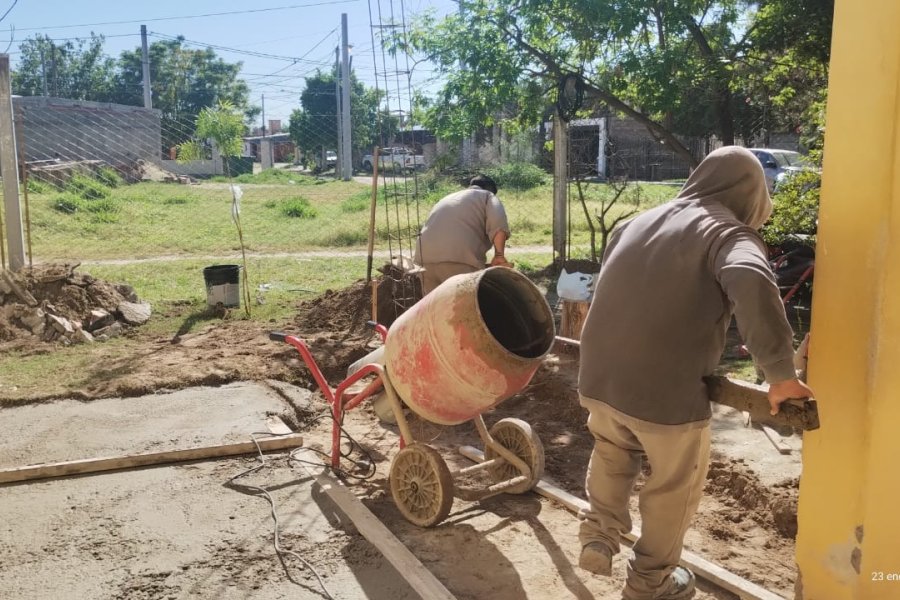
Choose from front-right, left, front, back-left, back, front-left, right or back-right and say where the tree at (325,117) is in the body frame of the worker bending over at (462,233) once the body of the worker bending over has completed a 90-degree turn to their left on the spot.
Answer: front-right

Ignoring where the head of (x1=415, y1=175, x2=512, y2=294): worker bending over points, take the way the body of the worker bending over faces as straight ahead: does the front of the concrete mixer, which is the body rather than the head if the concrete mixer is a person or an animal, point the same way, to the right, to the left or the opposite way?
to the right

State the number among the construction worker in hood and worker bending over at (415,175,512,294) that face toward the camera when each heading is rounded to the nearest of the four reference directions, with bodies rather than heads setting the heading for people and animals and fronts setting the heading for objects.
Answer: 0

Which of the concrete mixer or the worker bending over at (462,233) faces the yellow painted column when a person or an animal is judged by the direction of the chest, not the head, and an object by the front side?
the concrete mixer

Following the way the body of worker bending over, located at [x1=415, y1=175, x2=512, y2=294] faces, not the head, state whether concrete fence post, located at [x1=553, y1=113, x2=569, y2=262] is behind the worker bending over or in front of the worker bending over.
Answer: in front

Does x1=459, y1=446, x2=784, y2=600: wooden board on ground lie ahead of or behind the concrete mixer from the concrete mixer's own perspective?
ahead

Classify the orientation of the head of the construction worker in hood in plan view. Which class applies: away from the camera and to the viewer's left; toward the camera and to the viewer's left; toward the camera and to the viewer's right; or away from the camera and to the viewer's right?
away from the camera and to the viewer's right

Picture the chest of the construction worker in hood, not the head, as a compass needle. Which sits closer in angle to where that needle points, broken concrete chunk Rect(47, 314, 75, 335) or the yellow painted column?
the yellow painted column

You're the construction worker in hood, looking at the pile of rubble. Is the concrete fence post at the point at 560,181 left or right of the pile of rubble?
right

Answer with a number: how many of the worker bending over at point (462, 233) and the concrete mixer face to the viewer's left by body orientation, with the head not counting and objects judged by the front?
0

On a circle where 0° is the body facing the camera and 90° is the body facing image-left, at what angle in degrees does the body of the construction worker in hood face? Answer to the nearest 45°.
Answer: approximately 225°

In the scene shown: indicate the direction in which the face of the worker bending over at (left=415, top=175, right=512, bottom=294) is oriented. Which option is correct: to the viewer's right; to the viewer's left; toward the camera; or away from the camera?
away from the camera

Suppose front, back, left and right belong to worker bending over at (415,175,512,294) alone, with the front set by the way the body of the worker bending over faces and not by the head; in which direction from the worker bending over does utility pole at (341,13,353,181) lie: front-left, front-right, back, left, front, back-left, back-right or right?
front-left
